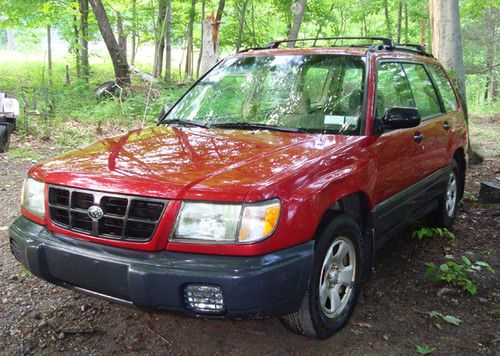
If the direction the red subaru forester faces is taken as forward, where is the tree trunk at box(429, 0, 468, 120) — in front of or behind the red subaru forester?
behind

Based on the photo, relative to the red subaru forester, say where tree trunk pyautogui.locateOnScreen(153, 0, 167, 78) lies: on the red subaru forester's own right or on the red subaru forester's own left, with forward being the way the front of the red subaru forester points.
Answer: on the red subaru forester's own right

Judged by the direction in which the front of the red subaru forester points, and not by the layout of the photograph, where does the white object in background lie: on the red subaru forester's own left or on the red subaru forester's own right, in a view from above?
on the red subaru forester's own right

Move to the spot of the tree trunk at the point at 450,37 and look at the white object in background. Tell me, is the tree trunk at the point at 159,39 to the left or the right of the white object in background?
right

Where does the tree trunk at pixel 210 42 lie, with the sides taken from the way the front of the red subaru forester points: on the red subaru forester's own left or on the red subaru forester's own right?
on the red subaru forester's own right

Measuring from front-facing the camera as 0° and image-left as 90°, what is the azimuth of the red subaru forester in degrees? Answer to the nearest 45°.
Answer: approximately 45°
